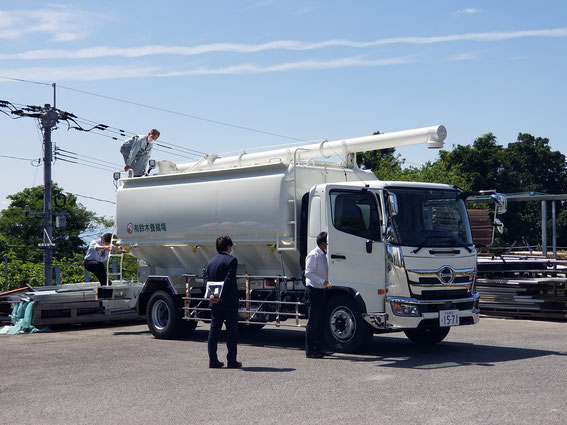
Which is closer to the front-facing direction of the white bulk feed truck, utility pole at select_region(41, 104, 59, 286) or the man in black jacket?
the man in black jacket

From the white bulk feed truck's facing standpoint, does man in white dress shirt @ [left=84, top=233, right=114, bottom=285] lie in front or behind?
behind

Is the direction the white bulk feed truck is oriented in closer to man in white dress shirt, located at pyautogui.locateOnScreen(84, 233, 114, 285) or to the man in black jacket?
the man in black jacket

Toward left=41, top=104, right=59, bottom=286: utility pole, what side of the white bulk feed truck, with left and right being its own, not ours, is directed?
back
